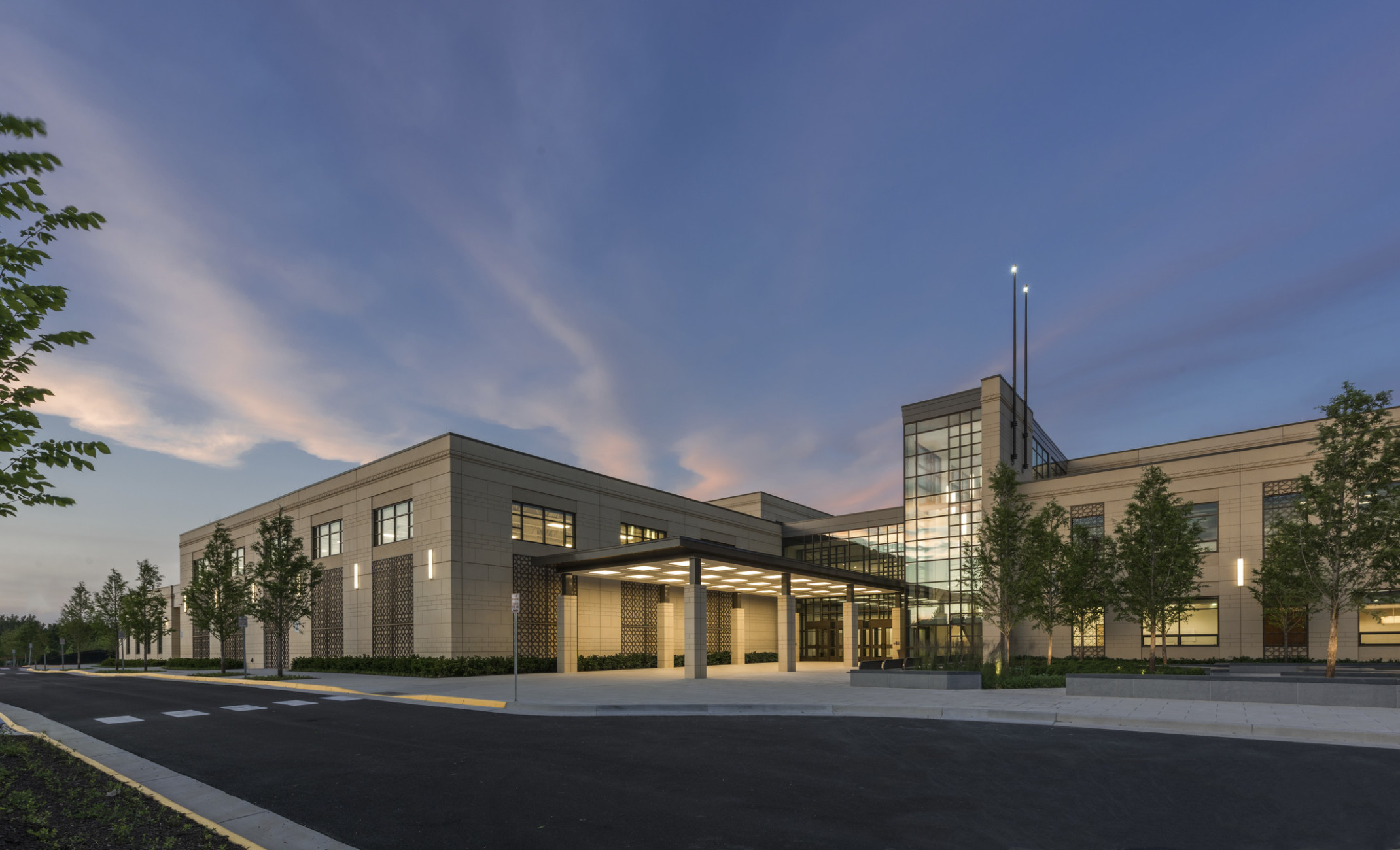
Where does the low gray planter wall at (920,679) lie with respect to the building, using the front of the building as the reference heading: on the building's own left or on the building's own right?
on the building's own left

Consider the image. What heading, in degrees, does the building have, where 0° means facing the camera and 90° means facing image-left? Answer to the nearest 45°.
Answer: approximately 45°

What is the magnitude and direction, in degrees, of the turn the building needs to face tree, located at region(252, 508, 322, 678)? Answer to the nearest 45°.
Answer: approximately 45° to its right
